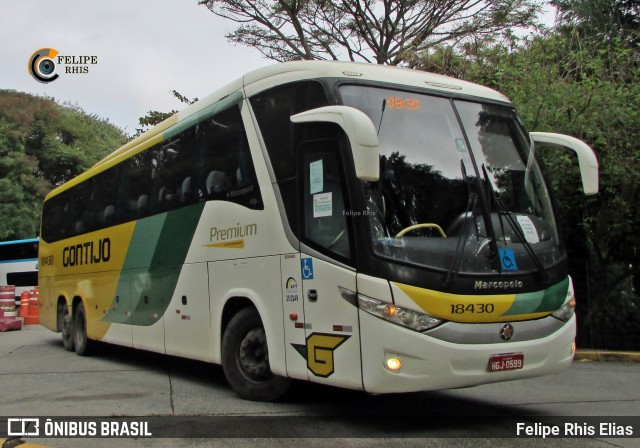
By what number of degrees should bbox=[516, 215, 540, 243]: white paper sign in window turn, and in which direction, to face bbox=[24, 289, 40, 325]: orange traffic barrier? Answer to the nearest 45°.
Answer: approximately 180°

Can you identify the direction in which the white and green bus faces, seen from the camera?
facing the viewer and to the right of the viewer

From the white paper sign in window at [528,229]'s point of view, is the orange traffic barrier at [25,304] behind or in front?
behind

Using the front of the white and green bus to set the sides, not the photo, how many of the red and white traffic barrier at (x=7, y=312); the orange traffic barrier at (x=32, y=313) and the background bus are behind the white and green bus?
3

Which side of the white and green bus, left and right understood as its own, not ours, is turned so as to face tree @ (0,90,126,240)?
back

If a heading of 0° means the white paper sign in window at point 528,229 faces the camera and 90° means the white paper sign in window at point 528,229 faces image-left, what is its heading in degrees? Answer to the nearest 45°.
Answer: approximately 315°

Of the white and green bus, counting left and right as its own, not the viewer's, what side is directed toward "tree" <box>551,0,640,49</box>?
left

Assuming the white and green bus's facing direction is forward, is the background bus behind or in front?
behind

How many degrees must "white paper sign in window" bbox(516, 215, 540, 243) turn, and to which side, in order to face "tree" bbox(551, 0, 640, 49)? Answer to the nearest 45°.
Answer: approximately 135° to its left

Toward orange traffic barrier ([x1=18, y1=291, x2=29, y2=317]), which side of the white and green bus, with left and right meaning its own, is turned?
back
